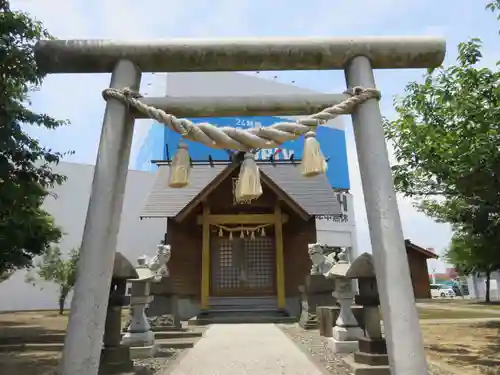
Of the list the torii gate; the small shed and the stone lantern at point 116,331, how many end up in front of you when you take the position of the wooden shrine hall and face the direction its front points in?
2

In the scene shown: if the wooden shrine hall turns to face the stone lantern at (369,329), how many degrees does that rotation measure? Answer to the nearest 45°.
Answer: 0° — it already faces it

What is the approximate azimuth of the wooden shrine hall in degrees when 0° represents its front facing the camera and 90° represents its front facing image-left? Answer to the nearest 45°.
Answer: approximately 0°

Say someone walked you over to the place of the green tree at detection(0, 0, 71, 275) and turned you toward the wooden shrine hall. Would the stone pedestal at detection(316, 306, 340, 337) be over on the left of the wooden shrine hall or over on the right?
right

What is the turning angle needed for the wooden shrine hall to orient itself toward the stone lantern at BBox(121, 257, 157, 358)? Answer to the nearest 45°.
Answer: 0° — it already faces it

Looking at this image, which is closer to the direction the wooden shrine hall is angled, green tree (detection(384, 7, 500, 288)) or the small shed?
the green tree

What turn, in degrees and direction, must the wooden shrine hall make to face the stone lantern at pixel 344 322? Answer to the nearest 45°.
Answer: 0° — it already faces it

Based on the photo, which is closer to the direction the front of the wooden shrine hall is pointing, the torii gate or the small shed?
the torii gate
